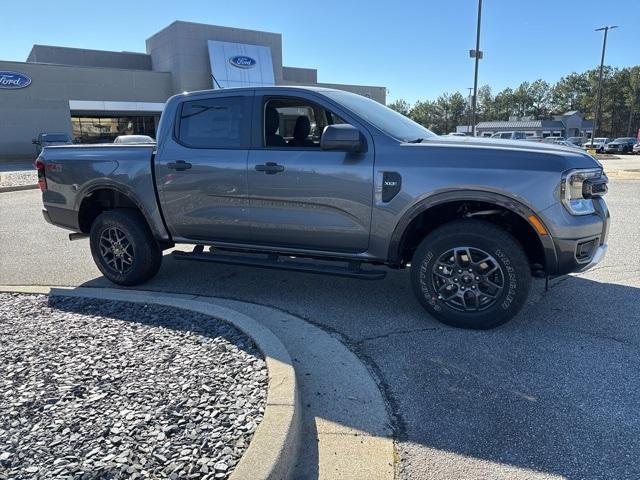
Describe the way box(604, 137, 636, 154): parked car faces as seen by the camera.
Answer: facing the viewer and to the left of the viewer

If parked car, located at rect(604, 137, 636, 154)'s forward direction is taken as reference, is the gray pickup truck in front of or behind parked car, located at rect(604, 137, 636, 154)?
in front
